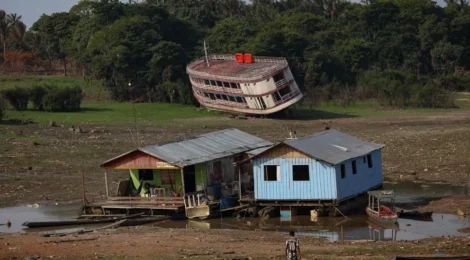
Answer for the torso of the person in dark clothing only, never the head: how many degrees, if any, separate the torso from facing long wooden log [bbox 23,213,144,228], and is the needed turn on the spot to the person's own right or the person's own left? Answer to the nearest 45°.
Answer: approximately 45° to the person's own left

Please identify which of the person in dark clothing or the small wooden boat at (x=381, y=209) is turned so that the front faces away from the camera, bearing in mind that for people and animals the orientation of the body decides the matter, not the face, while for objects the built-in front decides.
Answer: the person in dark clothing

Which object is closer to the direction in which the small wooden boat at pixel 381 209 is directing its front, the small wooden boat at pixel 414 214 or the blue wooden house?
the small wooden boat

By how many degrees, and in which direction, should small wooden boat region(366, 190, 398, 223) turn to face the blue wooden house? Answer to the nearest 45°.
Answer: approximately 135° to its right

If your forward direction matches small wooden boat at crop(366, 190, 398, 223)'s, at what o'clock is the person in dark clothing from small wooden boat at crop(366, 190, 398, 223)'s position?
The person in dark clothing is roughly at 2 o'clock from the small wooden boat.

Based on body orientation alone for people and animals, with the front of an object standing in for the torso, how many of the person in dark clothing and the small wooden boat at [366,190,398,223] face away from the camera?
1

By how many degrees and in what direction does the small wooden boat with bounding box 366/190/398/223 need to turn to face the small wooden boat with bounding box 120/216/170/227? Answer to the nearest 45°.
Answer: approximately 135° to its right

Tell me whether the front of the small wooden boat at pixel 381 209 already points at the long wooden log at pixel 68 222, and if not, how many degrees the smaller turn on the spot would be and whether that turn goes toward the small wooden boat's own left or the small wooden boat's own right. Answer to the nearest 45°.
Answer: approximately 135° to the small wooden boat's own right

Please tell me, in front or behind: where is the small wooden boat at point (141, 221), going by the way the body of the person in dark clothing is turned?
in front

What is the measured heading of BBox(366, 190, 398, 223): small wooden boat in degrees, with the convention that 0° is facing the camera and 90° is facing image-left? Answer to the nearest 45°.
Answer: approximately 315°

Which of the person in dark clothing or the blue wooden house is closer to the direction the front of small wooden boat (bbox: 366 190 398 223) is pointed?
the person in dark clothing
